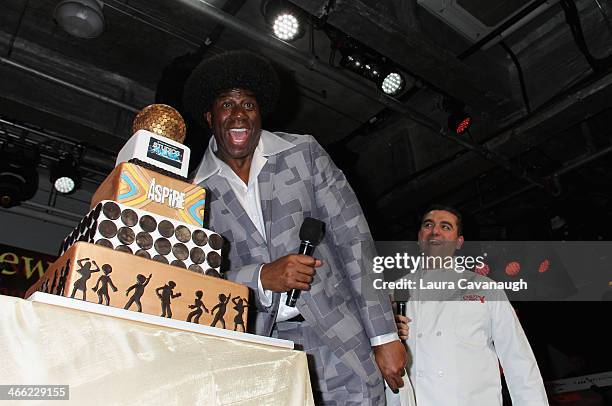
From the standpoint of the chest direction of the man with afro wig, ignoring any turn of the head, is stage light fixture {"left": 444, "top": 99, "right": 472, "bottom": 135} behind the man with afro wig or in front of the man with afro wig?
behind

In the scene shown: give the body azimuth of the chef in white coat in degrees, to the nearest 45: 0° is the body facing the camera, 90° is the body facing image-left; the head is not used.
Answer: approximately 45°

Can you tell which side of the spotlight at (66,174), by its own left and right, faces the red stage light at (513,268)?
left
